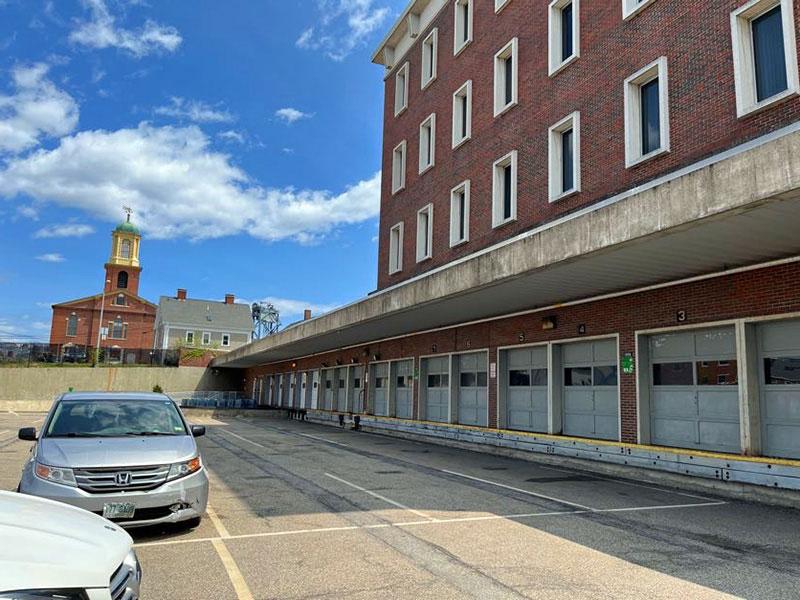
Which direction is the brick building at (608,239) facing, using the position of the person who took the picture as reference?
facing the viewer and to the left of the viewer

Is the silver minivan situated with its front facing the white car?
yes

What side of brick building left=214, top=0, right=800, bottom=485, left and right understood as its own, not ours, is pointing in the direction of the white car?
front

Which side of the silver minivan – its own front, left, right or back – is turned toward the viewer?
front

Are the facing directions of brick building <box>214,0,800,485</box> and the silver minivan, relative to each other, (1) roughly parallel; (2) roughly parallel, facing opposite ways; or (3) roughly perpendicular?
roughly perpendicular

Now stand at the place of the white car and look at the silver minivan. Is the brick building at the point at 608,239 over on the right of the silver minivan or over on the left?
right

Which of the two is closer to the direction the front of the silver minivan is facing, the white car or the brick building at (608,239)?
the white car

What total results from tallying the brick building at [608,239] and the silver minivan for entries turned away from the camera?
0

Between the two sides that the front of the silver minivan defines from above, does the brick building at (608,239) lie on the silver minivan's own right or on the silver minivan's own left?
on the silver minivan's own left
